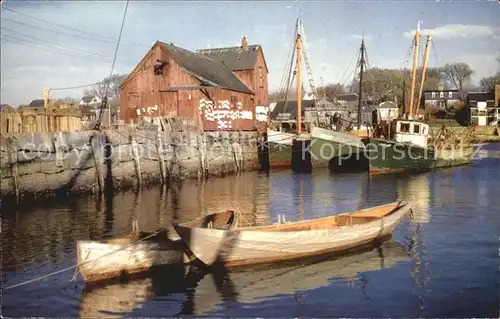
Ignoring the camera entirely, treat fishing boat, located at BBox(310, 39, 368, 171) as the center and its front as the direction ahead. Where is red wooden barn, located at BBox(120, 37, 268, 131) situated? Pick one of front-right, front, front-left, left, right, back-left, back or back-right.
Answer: front

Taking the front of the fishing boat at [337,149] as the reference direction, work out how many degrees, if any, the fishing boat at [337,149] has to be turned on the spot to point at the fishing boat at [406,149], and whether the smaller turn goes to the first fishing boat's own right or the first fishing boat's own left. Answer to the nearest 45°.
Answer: approximately 180°

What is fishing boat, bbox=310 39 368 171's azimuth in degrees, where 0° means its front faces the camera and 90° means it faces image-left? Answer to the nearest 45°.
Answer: approximately 90°

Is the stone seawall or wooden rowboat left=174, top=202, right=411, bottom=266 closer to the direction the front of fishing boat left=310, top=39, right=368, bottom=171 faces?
the stone seawall
